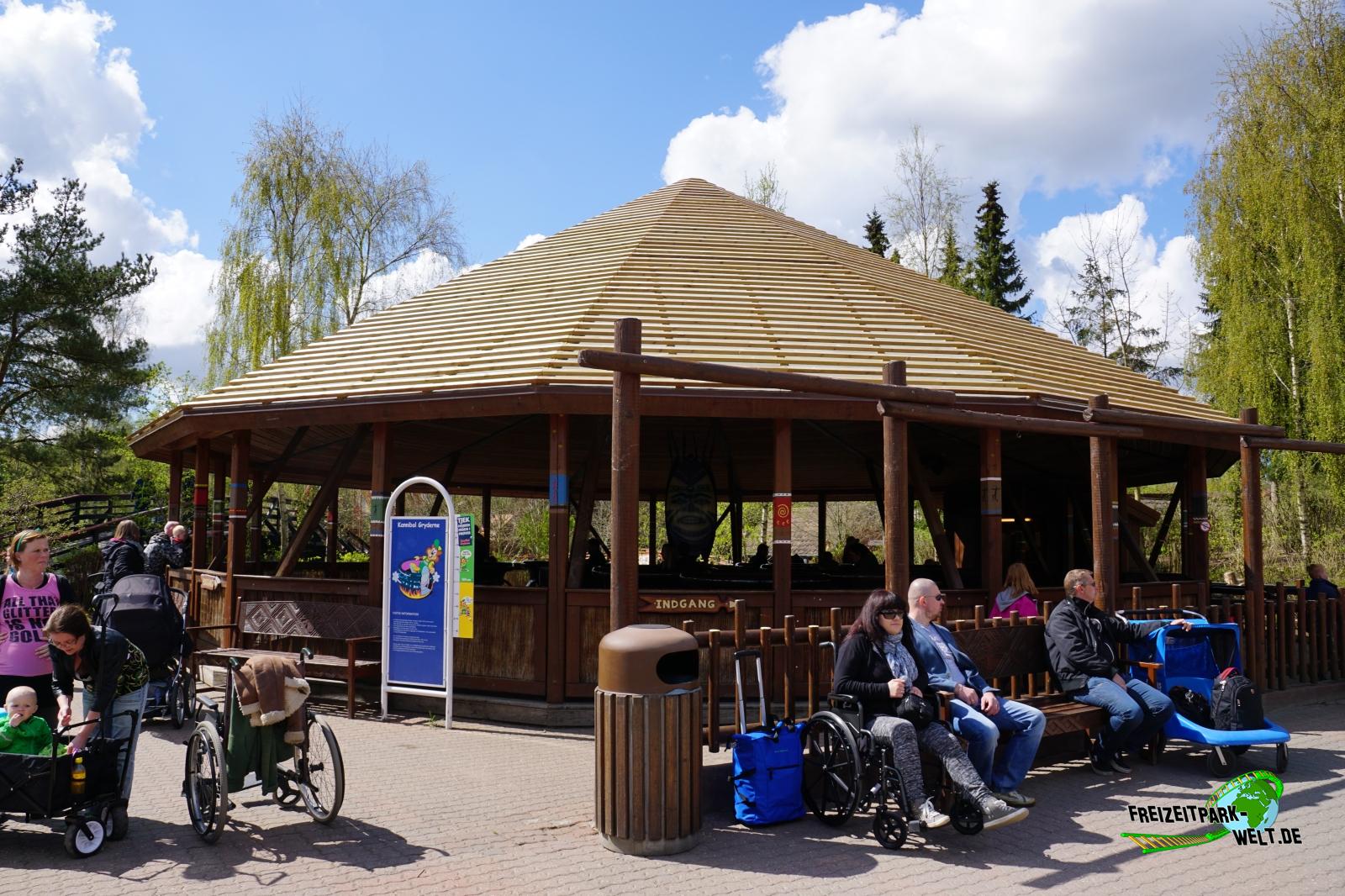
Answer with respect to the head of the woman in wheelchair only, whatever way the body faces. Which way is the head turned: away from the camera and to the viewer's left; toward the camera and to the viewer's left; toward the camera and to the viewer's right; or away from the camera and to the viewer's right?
toward the camera and to the viewer's right

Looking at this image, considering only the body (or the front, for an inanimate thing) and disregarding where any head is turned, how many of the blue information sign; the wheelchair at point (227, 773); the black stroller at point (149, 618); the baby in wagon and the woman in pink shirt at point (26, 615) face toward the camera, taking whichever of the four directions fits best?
3

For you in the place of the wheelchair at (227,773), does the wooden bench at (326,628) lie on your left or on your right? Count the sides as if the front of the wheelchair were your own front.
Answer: on your right

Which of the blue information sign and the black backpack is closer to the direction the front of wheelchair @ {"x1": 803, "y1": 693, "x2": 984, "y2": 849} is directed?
the black backpack

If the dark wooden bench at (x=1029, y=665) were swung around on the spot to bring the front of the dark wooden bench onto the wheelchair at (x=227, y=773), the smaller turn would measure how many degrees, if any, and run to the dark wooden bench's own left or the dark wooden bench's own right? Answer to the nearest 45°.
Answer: approximately 90° to the dark wooden bench's own right

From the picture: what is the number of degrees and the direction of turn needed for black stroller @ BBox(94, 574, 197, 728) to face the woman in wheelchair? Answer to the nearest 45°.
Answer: approximately 90° to its right

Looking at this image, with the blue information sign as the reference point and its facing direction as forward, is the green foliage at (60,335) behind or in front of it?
behind

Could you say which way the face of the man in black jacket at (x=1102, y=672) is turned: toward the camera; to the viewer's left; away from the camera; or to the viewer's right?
to the viewer's right

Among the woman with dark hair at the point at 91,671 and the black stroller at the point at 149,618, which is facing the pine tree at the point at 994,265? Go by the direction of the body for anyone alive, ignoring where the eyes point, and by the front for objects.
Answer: the black stroller

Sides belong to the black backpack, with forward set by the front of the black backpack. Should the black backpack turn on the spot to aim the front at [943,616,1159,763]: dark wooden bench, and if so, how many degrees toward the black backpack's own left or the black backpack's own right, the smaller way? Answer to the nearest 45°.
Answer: approximately 135° to the black backpack's own right

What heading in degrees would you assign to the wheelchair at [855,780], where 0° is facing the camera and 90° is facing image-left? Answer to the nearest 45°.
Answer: approximately 315°

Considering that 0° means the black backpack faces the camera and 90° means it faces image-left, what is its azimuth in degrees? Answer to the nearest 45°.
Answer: approximately 315°

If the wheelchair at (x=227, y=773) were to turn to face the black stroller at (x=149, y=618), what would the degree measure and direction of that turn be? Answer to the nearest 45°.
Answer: approximately 45° to its right

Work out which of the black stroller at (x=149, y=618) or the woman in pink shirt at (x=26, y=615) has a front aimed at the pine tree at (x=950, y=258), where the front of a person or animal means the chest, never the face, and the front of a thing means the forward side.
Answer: the black stroller

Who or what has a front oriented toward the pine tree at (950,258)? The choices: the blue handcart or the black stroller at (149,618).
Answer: the black stroller

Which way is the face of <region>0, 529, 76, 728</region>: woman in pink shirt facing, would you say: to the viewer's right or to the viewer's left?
to the viewer's right
